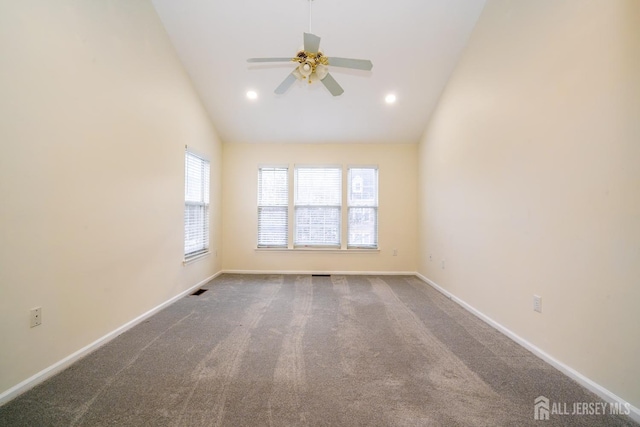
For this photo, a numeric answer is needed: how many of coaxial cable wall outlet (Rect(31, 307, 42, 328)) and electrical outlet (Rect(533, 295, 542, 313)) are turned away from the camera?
0

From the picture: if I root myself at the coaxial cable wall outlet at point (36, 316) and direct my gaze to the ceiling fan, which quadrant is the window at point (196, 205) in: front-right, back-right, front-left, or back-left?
front-left

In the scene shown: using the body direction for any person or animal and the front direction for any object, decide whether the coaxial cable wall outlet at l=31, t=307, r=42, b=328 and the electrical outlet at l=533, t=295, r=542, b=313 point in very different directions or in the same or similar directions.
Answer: very different directions

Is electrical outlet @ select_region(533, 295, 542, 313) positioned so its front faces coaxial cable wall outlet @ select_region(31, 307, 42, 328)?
yes

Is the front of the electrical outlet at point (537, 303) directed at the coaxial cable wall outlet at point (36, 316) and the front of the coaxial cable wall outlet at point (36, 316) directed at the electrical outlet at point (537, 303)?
yes

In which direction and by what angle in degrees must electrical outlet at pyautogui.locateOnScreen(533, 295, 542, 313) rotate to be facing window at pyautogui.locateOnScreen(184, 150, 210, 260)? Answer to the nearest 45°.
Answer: approximately 45° to its right

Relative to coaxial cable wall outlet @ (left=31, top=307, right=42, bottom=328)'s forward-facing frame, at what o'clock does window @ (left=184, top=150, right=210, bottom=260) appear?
The window is roughly at 9 o'clock from the coaxial cable wall outlet.

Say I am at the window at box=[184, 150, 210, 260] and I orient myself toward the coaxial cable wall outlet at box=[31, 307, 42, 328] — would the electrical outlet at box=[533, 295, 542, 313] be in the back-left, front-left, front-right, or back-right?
front-left

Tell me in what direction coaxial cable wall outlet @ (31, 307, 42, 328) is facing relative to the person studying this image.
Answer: facing the viewer and to the right of the viewer

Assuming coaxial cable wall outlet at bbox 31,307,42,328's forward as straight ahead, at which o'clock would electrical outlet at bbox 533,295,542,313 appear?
electrical outlet at bbox 533,295,542,313 is roughly at 12 o'clock from coaxial cable wall outlet at bbox 31,307,42,328.

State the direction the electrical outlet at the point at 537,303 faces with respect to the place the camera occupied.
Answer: facing the viewer and to the left of the viewer
